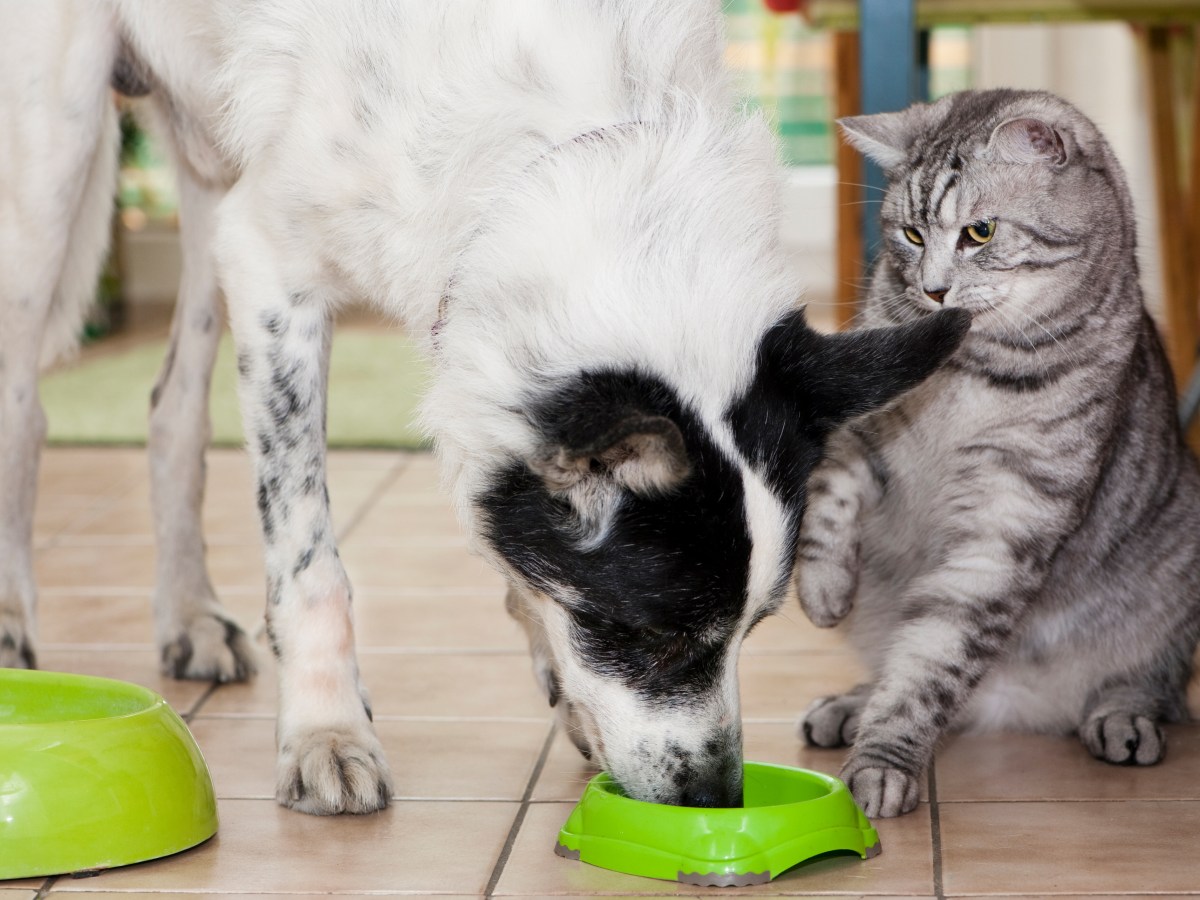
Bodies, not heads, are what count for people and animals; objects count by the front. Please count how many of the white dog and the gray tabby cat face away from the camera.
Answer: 0

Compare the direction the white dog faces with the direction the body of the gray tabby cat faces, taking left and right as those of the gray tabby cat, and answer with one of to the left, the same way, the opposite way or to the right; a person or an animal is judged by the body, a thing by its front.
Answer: to the left

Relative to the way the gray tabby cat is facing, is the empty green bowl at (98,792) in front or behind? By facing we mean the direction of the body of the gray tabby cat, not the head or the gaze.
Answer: in front

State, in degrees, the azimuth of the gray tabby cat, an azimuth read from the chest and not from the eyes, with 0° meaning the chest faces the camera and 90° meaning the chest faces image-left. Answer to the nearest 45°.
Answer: approximately 45°

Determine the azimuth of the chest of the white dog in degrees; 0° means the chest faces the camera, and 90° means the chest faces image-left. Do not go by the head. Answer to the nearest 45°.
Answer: approximately 315°
